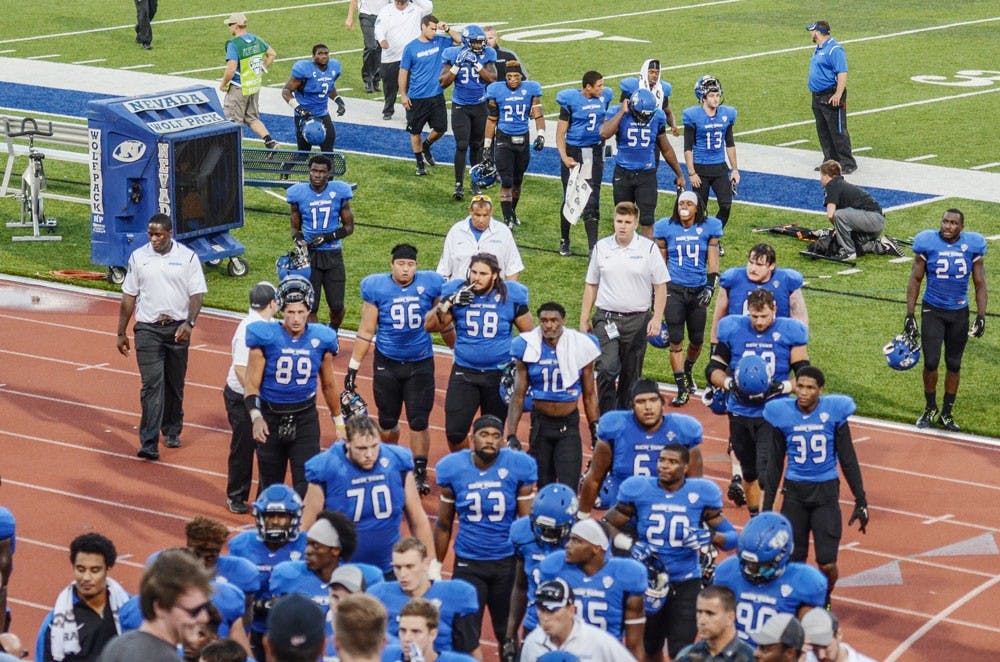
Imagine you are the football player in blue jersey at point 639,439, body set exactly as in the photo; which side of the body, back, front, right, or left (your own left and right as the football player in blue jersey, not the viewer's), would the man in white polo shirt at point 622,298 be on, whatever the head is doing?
back

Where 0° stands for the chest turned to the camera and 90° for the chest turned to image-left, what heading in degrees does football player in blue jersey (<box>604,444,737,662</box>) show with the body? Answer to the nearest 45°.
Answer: approximately 0°

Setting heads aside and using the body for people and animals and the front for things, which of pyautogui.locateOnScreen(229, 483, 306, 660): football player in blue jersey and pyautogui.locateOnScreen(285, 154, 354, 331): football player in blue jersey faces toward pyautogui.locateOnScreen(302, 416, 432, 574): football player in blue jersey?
pyautogui.locateOnScreen(285, 154, 354, 331): football player in blue jersey

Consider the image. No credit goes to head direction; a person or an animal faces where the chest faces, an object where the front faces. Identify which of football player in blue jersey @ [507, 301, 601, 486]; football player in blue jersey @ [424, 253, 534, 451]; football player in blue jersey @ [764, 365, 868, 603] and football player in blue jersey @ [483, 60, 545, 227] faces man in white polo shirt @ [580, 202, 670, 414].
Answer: football player in blue jersey @ [483, 60, 545, 227]

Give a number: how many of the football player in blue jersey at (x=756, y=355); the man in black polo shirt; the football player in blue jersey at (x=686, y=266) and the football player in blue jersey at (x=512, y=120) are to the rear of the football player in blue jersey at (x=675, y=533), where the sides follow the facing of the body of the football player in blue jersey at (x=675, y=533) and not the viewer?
4

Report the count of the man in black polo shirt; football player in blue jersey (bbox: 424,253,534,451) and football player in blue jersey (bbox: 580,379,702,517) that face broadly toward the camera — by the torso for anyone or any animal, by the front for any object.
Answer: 2

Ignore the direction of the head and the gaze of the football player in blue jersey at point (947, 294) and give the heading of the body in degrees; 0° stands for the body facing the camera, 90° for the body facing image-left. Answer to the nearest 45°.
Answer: approximately 0°

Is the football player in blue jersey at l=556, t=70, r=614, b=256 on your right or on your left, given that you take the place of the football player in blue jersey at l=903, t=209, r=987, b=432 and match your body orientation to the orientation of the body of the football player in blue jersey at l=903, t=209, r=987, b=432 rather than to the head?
on your right

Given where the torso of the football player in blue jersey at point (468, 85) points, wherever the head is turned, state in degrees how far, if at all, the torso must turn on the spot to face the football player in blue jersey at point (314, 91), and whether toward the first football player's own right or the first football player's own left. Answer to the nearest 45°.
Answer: approximately 90° to the first football player's own right

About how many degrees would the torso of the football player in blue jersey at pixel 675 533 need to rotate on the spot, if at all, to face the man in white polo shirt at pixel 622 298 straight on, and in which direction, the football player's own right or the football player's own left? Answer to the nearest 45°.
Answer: approximately 180°
